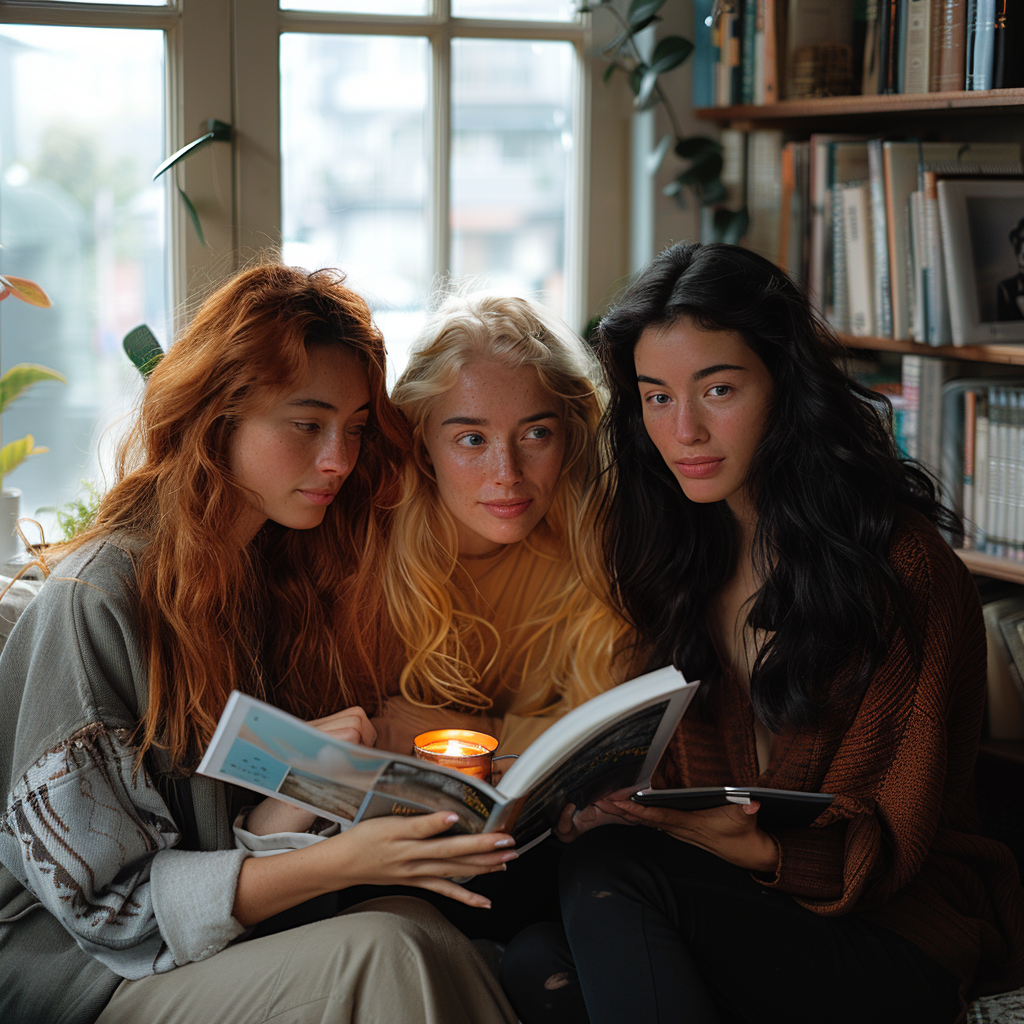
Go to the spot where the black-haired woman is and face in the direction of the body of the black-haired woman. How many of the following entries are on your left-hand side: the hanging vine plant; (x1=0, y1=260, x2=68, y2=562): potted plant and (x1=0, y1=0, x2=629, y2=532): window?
0

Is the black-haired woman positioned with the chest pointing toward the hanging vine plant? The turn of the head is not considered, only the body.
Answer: no

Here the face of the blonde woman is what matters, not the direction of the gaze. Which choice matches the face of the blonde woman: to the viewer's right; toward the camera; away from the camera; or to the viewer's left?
toward the camera

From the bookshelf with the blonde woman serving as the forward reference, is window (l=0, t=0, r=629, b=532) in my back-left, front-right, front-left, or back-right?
front-right

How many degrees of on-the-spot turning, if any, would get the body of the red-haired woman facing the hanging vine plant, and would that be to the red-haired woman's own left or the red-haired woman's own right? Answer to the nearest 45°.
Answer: approximately 90° to the red-haired woman's own left

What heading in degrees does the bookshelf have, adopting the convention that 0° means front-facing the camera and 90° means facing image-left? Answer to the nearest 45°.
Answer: approximately 45°

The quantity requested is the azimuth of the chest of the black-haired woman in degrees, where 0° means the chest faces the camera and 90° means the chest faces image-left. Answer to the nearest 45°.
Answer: approximately 45°

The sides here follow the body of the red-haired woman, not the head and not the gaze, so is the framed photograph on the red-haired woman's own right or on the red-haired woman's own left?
on the red-haired woman's own left

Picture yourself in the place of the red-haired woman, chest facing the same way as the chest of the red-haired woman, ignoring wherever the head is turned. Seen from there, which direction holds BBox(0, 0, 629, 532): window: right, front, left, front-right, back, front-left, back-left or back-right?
back-left

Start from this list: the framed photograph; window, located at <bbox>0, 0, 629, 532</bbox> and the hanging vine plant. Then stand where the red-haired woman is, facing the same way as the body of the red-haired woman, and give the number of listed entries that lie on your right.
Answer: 0

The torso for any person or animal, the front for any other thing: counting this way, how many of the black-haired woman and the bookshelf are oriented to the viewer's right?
0
